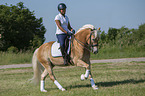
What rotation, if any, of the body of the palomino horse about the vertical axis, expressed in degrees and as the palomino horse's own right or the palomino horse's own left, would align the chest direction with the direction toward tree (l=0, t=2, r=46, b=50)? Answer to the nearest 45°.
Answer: approximately 90° to the palomino horse's own left

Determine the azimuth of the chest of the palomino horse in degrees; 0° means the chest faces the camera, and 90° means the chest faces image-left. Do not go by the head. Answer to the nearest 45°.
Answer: approximately 270°

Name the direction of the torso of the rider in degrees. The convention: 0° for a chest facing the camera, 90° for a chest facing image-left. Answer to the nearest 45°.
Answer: approximately 315°

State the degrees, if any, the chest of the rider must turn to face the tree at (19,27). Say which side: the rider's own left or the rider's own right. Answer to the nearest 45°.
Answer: approximately 135° to the rider's own left
